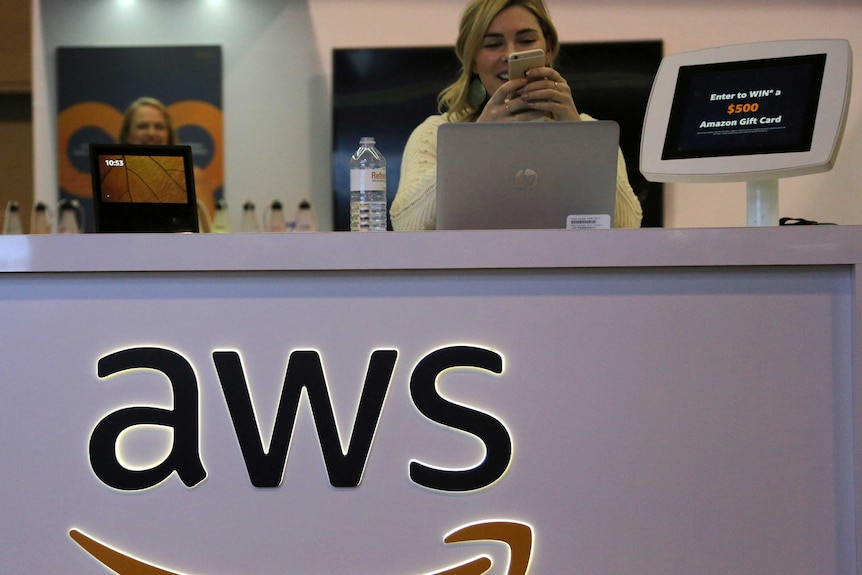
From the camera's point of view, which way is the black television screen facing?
toward the camera

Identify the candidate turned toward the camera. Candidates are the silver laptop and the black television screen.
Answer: the black television screen

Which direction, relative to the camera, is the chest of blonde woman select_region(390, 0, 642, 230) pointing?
toward the camera

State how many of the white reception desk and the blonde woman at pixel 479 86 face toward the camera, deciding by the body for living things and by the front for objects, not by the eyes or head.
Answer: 2

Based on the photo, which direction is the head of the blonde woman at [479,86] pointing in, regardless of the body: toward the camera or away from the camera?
toward the camera

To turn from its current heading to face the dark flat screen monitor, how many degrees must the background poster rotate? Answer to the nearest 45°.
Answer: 0° — it already faces it

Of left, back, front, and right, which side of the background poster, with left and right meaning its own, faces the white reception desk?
front

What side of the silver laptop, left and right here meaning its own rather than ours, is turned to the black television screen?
front

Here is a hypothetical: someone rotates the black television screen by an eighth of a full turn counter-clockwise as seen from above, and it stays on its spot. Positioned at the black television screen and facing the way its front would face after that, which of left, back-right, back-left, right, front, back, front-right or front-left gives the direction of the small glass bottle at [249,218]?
back-right

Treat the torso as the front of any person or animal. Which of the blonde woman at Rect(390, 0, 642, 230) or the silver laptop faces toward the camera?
the blonde woman

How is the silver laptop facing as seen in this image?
away from the camera

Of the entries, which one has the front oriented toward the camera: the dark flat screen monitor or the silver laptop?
the dark flat screen monitor

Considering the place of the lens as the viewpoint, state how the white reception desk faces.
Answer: facing the viewer
